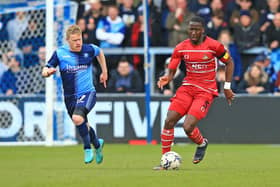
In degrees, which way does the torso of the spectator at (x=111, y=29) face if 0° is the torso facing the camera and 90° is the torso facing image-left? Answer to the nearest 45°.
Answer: approximately 0°

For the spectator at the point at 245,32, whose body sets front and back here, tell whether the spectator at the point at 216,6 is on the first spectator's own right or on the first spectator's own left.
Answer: on the first spectator's own right

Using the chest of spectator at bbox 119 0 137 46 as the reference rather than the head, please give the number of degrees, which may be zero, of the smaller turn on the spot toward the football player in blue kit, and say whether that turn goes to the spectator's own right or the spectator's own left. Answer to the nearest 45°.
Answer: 0° — they already face them

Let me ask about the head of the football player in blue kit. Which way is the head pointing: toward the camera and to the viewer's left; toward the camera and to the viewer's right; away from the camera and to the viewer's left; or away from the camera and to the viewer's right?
toward the camera and to the viewer's right

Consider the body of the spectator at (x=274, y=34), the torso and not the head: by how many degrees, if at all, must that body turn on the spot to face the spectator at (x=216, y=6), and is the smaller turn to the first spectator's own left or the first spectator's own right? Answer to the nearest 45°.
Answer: approximately 90° to the first spectator's own right
